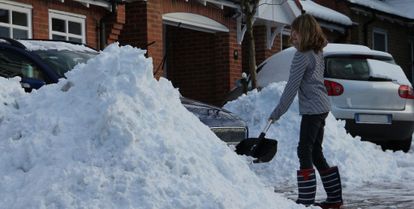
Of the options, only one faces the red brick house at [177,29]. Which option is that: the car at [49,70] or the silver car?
the silver car

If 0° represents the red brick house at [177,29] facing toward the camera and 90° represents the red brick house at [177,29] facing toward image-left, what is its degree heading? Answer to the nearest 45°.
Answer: approximately 315°

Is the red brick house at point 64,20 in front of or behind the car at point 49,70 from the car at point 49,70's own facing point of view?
behind

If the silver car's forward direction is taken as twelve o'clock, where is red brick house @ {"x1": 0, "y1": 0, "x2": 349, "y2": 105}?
The red brick house is roughly at 12 o'clock from the silver car.

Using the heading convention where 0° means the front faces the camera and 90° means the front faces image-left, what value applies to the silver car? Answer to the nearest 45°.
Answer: approximately 135°

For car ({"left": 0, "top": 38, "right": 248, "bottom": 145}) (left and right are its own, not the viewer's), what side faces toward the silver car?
left

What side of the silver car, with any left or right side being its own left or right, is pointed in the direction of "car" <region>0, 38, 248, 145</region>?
left

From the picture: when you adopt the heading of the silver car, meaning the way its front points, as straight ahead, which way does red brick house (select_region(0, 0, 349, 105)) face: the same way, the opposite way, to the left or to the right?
the opposite way

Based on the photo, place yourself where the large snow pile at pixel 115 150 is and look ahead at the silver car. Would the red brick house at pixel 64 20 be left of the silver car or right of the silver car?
left
